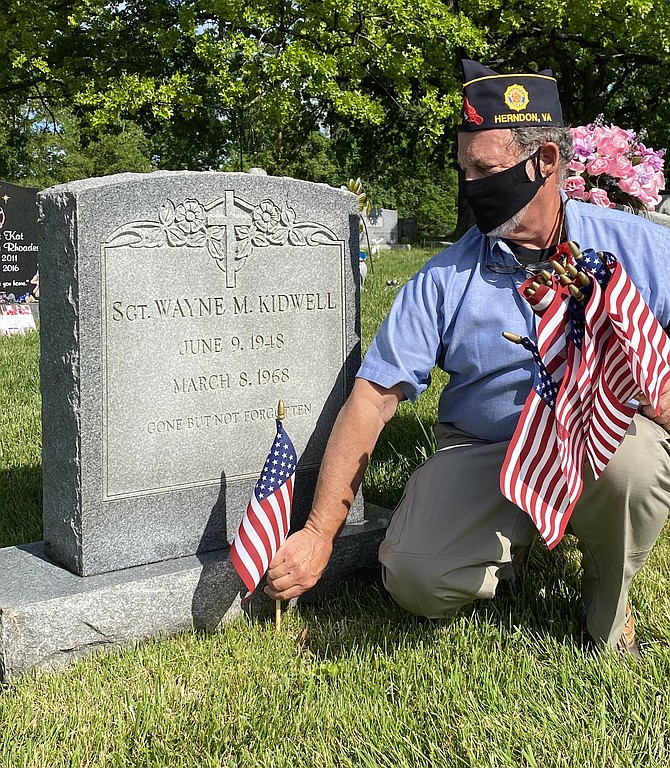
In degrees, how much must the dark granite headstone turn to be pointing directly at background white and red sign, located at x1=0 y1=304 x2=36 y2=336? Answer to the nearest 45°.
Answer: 0° — it already faces it

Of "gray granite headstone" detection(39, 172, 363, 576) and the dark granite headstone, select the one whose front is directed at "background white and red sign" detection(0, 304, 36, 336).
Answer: the dark granite headstone

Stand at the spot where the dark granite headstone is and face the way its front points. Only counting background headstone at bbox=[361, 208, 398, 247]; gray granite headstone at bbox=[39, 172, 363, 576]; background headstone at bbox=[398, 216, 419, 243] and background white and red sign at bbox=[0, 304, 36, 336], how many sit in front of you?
2

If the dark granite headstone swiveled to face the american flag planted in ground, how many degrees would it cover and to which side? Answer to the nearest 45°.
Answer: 0° — it already faces it

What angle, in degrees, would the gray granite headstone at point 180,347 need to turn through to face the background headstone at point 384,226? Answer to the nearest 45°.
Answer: approximately 135° to its left

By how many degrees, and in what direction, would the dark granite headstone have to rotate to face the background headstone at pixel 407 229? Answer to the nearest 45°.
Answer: approximately 135° to its left

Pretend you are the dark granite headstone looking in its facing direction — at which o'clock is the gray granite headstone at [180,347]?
The gray granite headstone is roughly at 12 o'clock from the dark granite headstone.

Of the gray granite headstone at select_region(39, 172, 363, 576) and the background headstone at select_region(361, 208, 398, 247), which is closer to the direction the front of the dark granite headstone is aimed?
the gray granite headstone

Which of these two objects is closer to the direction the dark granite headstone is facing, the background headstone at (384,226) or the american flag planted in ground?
the american flag planted in ground

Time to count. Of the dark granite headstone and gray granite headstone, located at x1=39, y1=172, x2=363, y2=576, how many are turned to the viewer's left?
0

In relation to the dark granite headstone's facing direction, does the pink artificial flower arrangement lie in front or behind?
in front

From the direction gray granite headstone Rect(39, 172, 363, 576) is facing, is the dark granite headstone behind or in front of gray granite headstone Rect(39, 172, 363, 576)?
behind

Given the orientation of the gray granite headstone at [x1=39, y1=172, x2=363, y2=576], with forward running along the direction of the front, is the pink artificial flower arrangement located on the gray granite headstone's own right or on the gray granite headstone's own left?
on the gray granite headstone's own left

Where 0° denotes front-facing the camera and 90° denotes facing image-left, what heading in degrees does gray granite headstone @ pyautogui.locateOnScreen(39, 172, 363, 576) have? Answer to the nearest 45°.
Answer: approximately 315°
